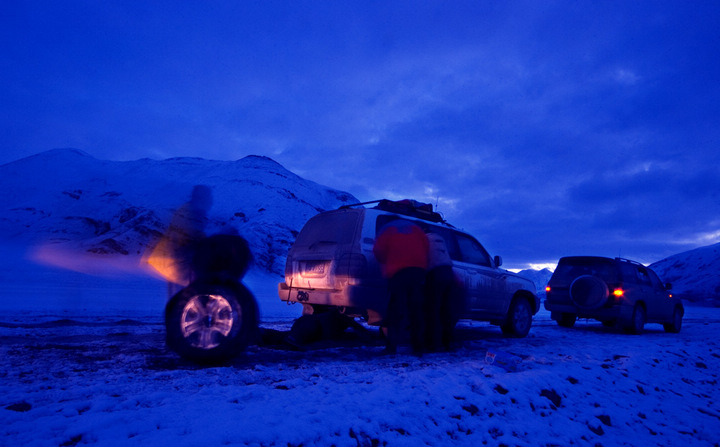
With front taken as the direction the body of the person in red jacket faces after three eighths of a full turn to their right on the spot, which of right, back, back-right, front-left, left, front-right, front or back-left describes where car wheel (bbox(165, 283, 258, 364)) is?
right

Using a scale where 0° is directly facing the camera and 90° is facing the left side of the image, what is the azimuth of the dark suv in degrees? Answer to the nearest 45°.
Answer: approximately 225°

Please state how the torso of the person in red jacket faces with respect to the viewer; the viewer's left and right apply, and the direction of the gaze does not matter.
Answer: facing away from the viewer

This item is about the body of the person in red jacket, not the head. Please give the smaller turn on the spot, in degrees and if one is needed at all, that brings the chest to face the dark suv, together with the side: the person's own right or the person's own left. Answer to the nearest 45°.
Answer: approximately 45° to the person's own right

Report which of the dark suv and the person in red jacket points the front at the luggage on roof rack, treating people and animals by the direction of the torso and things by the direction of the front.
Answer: the person in red jacket

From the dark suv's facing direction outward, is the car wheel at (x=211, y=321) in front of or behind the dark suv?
behind

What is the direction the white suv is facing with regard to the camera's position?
facing away from the viewer and to the right of the viewer

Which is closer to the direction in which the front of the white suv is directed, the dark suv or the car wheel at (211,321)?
the dark suv

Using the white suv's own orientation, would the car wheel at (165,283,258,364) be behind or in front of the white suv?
behind
